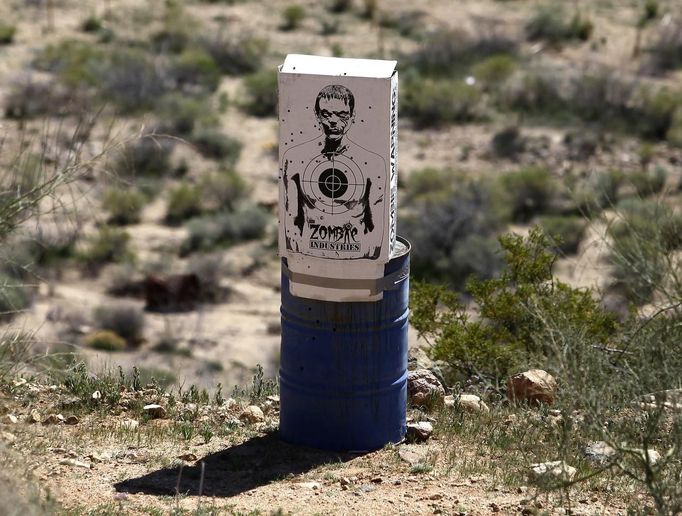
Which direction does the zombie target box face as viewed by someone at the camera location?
facing the viewer

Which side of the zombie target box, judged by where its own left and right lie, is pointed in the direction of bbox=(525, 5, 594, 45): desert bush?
back

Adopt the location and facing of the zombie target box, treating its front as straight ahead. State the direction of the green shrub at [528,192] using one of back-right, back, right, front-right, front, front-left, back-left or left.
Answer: back

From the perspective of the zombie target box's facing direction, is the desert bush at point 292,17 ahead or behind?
behind

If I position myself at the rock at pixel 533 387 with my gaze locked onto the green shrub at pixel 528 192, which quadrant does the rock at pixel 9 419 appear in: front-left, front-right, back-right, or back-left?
back-left

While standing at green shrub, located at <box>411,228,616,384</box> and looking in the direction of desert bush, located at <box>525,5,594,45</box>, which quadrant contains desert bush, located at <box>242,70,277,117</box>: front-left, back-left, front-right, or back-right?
front-left

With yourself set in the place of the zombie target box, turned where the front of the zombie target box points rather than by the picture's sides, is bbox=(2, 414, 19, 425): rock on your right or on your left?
on your right

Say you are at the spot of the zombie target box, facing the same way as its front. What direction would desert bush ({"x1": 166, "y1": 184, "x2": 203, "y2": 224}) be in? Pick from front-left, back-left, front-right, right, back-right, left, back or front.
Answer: back

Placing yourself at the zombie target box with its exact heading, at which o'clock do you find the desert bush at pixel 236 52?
The desert bush is roughly at 6 o'clock from the zombie target box.
